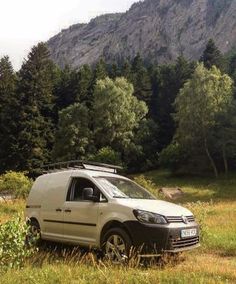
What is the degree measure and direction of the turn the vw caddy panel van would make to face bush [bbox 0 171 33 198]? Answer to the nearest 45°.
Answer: approximately 135° to its left

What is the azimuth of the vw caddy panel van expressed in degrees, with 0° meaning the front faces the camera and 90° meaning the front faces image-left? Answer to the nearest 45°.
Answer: approximately 315°

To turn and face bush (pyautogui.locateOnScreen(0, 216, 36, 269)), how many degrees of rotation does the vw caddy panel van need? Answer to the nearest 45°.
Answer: approximately 90° to its right
